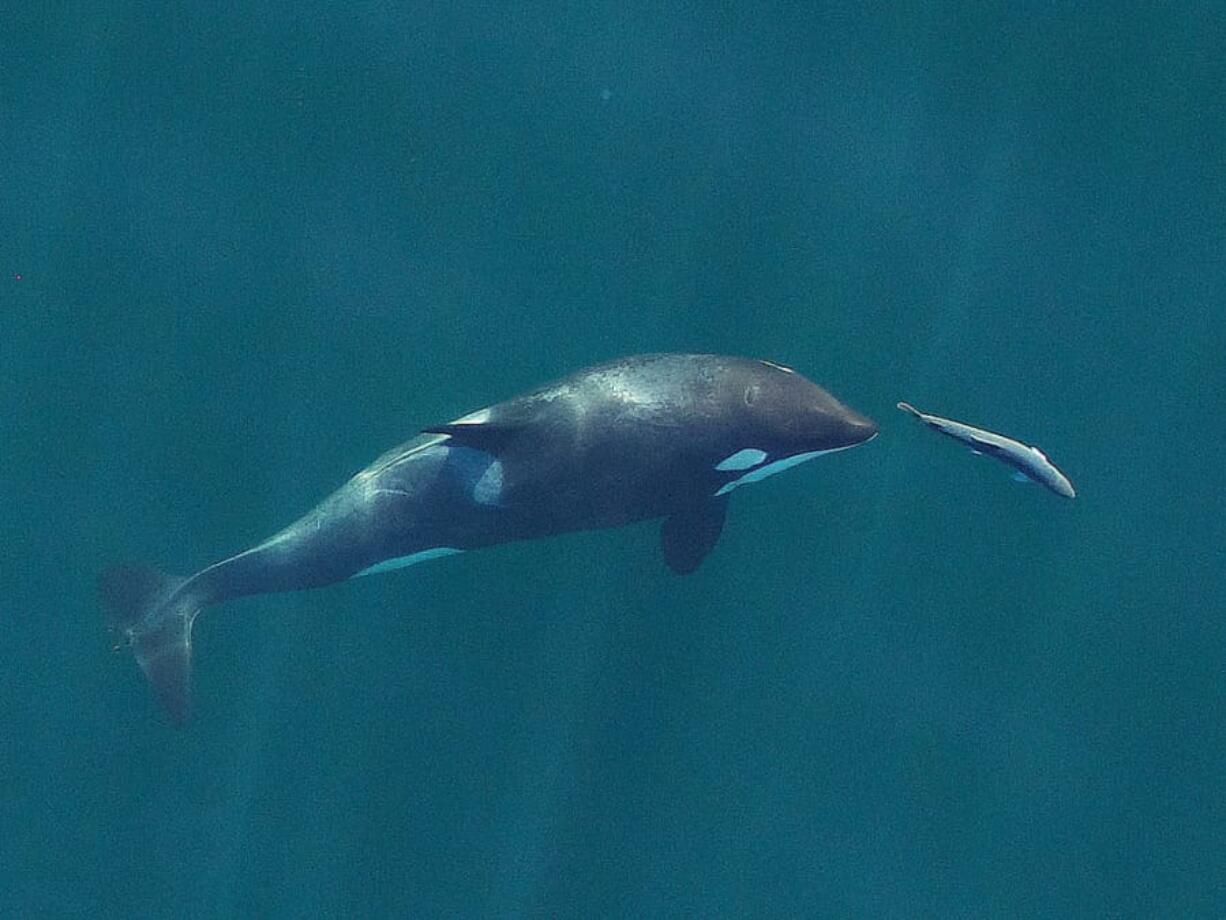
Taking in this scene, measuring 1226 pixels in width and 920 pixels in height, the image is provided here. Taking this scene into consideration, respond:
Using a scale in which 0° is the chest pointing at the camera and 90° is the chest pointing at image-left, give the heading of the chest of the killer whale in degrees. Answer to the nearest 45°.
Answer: approximately 270°
